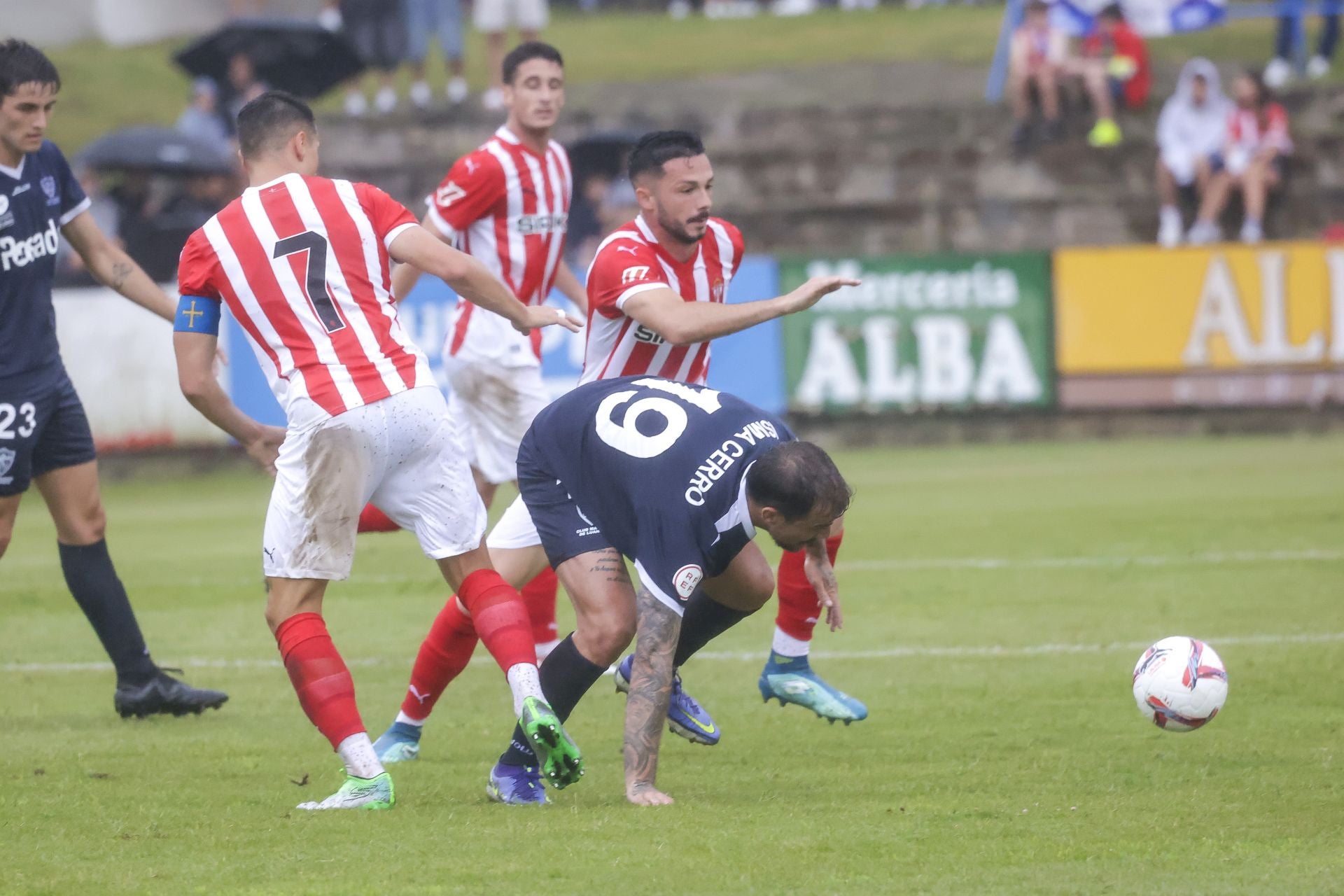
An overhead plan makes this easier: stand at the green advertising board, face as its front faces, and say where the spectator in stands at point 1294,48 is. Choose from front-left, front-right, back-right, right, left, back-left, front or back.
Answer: back-left

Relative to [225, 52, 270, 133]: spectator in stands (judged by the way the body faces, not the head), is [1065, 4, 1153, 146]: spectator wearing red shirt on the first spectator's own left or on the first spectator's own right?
on the first spectator's own left

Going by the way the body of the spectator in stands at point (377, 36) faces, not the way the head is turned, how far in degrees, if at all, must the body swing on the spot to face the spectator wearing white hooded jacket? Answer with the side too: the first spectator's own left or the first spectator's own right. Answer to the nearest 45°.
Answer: approximately 45° to the first spectator's own left

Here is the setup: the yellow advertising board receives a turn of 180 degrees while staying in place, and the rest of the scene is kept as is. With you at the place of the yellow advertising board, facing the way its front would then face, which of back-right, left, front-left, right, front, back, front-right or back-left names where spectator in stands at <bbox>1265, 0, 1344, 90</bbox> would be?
front

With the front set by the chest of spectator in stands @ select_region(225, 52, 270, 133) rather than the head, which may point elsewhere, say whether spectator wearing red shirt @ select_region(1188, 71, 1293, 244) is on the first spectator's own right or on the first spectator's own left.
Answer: on the first spectator's own left

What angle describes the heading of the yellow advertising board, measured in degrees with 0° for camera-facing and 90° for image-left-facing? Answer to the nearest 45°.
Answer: approximately 0°

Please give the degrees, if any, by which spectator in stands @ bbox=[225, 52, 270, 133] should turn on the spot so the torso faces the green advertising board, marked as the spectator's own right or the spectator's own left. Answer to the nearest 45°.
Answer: approximately 45° to the spectator's own left
